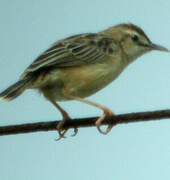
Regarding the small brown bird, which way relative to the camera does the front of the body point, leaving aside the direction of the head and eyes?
to the viewer's right
